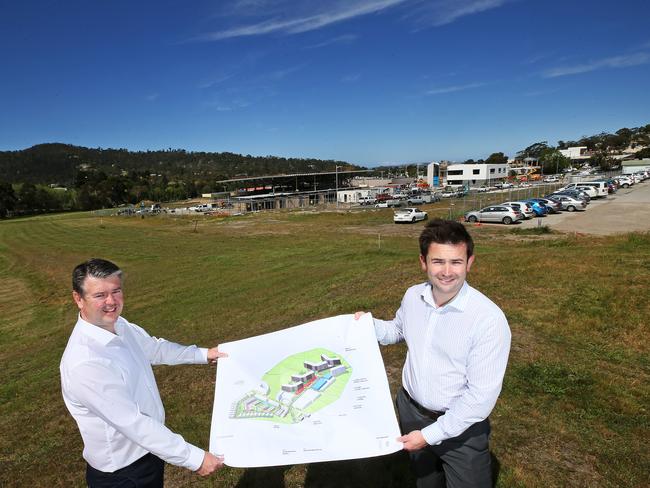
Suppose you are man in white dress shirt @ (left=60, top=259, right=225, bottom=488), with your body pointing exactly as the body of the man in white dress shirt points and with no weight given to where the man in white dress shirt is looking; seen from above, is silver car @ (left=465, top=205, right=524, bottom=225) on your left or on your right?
on your left

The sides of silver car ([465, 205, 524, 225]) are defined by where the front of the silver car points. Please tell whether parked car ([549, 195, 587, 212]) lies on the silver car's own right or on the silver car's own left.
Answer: on the silver car's own right

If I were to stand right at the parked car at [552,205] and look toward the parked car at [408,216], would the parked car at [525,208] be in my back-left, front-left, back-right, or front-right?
front-left

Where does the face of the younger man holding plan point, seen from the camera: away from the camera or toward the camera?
toward the camera

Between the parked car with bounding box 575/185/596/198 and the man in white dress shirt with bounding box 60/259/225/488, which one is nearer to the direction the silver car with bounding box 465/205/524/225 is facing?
the man in white dress shirt

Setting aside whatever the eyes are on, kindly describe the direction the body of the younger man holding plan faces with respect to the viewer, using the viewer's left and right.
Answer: facing the viewer and to the left of the viewer

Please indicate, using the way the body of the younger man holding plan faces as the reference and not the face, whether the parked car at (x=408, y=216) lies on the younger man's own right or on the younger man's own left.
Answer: on the younger man's own right

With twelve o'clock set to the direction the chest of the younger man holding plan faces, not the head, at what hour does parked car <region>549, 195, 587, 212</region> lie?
The parked car is roughly at 5 o'clock from the younger man holding plan.

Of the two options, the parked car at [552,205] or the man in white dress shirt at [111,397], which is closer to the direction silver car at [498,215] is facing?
the man in white dress shirt

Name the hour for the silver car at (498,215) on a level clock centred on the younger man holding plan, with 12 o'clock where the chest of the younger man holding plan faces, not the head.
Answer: The silver car is roughly at 5 o'clock from the younger man holding plan.

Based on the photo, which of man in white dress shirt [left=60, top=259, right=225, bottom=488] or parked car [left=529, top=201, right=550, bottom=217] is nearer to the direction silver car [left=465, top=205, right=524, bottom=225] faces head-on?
the man in white dress shirt

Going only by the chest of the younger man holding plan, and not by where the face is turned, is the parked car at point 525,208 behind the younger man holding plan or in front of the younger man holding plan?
behind

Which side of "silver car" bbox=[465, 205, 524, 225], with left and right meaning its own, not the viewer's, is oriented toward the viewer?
left

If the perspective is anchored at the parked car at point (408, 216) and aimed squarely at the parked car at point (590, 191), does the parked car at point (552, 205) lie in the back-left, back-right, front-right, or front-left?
front-right

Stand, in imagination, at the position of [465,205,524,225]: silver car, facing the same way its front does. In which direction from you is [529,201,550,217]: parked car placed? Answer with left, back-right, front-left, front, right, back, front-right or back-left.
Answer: back-right
